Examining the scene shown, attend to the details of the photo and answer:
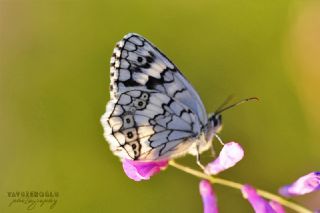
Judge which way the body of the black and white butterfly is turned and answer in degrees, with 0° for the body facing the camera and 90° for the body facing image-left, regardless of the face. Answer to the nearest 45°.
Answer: approximately 270°

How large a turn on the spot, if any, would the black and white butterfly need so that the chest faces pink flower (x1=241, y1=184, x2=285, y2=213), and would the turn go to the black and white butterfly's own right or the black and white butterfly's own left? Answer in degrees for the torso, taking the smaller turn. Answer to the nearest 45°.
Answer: approximately 45° to the black and white butterfly's own right

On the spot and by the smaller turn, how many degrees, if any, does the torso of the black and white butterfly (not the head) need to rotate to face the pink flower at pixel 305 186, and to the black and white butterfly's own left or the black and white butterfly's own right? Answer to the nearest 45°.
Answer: approximately 45° to the black and white butterfly's own right
